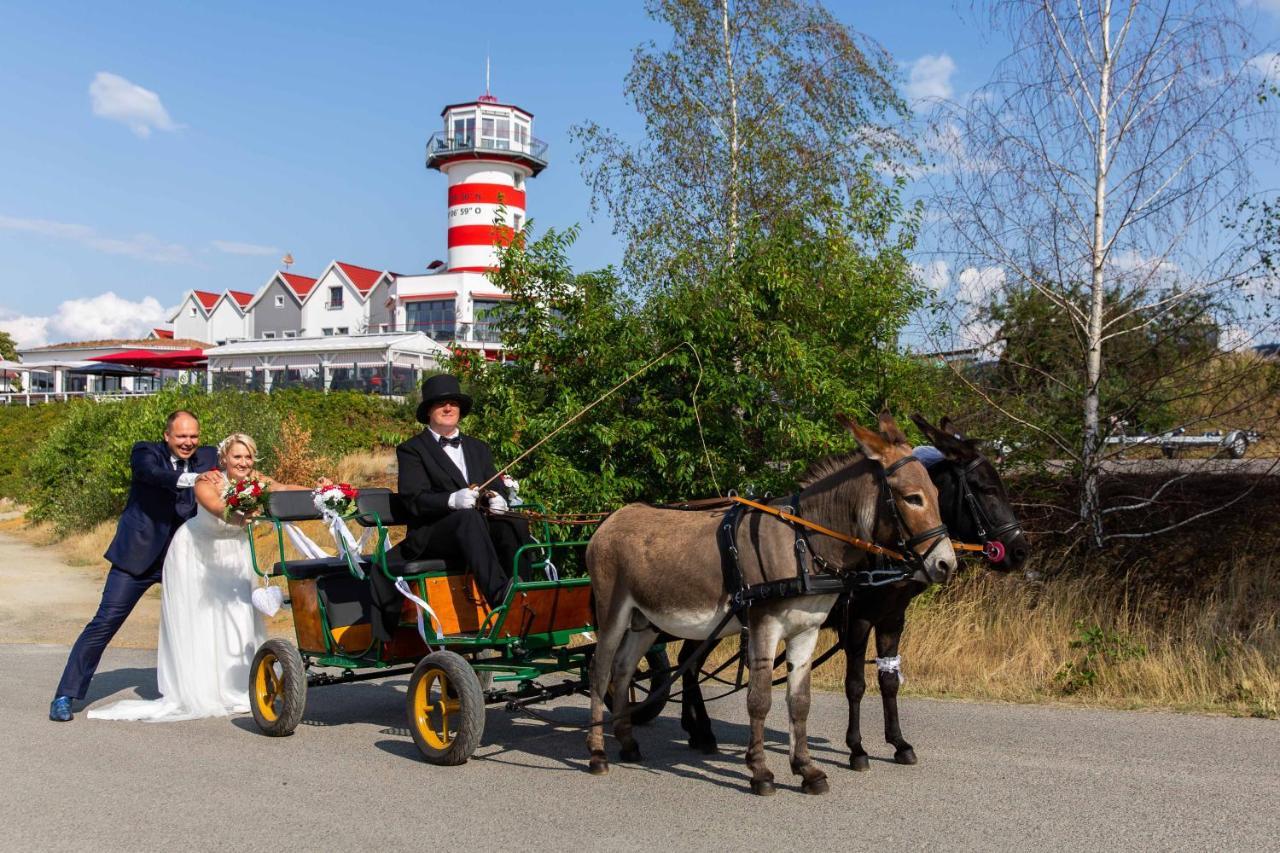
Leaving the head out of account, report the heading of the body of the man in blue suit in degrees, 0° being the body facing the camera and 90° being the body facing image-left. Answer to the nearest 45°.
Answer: approximately 315°

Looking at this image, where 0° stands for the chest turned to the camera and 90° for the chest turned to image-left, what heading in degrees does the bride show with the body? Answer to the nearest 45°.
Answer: approximately 315°

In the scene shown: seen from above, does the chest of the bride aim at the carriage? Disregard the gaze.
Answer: yes

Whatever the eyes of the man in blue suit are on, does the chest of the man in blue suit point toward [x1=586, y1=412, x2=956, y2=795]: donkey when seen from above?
yes

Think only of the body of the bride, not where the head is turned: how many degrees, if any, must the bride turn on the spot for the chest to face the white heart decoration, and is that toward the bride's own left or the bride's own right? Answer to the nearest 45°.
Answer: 0° — they already face it

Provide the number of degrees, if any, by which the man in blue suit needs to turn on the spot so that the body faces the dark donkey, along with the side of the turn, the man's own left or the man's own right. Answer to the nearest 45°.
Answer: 0° — they already face it
